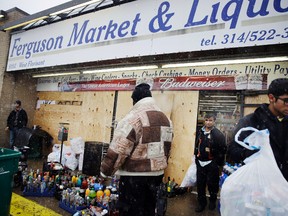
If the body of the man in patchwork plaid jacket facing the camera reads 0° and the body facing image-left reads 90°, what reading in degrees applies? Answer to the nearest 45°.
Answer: approximately 135°

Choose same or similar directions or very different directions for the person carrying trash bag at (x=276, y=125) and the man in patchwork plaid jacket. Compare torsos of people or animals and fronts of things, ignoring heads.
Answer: very different directions

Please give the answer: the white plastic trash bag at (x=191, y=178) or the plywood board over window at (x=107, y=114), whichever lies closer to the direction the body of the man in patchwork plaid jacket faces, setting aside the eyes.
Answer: the plywood board over window

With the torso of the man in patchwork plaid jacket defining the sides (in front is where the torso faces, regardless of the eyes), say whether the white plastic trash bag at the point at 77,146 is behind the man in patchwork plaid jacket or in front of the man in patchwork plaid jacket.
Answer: in front

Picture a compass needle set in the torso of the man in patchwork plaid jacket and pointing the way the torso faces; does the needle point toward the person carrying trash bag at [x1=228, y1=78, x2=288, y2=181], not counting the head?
no
